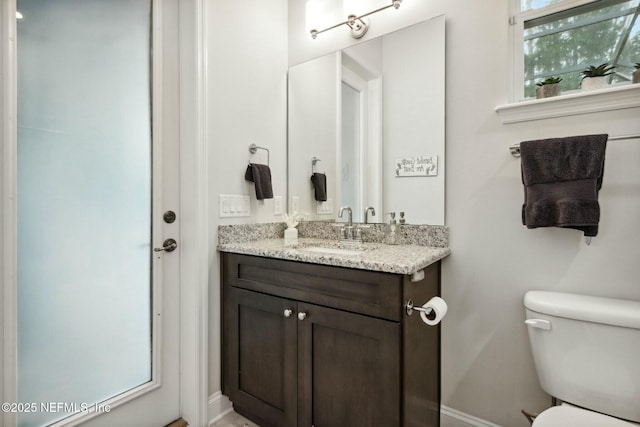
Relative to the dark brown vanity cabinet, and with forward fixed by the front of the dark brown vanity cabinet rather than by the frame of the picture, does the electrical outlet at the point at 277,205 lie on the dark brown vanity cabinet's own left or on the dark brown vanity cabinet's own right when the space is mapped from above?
on the dark brown vanity cabinet's own right

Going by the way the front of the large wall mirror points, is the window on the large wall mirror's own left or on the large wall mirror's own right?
on the large wall mirror's own left
